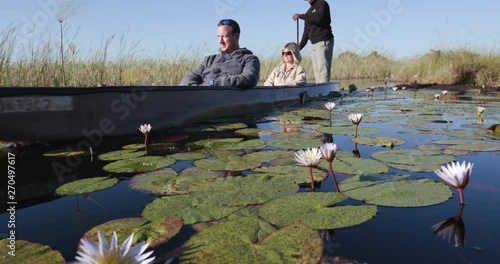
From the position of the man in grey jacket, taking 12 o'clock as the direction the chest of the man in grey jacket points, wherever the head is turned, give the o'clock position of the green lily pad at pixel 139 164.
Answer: The green lily pad is roughly at 11 o'clock from the man in grey jacket.

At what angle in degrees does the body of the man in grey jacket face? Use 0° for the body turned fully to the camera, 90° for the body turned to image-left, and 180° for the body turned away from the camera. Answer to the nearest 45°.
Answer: approximately 45°

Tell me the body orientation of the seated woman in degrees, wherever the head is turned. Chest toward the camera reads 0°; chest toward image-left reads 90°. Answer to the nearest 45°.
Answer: approximately 45°

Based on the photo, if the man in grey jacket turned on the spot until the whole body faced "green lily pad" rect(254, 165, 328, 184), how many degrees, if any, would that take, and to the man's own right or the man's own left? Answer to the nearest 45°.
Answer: approximately 45° to the man's own left

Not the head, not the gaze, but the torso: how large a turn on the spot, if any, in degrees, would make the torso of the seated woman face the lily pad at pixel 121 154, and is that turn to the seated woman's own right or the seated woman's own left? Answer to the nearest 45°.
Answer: approximately 45° to the seated woman's own left
